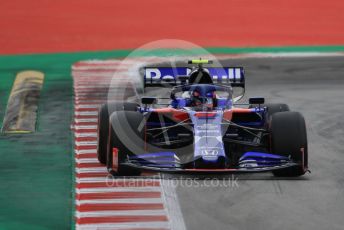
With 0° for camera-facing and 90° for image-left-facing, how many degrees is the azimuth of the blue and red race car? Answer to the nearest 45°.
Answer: approximately 0°
